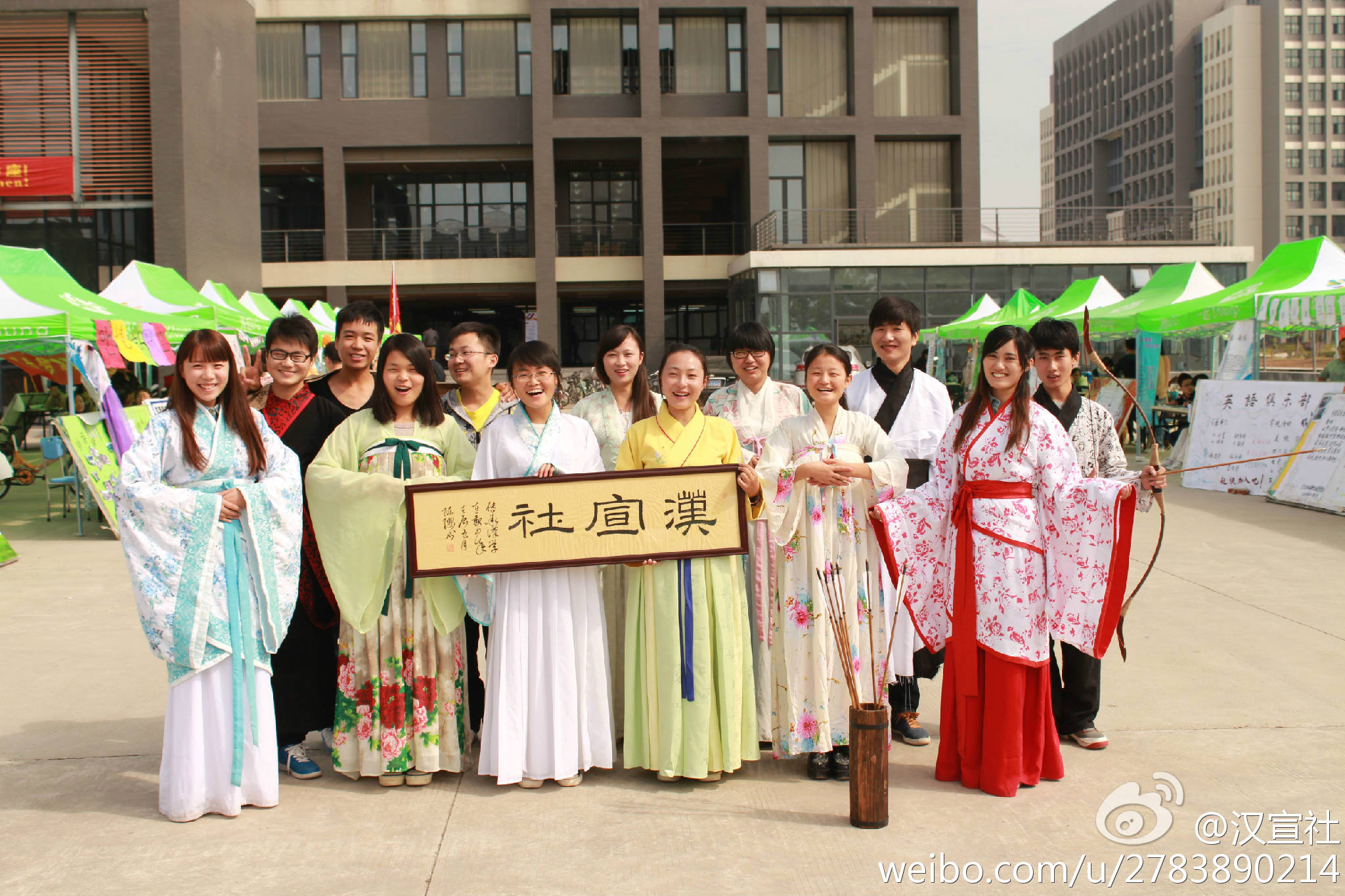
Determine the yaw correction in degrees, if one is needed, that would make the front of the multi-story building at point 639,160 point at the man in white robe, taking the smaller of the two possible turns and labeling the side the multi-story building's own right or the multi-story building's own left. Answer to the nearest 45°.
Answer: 0° — it already faces them

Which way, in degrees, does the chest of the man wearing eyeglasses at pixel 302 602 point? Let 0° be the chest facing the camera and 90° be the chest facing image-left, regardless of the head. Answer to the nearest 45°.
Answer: approximately 0°

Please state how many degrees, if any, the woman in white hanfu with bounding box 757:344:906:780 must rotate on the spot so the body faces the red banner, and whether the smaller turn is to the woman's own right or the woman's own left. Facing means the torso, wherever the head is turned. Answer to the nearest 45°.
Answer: approximately 135° to the woman's own right

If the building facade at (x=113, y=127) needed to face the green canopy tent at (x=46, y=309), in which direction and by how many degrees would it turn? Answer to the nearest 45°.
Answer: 0° — it already faces it

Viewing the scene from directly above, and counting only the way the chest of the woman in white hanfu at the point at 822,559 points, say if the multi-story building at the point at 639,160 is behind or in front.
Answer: behind

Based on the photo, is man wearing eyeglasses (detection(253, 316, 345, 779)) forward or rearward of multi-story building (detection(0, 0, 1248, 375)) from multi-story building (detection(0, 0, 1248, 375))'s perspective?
forward

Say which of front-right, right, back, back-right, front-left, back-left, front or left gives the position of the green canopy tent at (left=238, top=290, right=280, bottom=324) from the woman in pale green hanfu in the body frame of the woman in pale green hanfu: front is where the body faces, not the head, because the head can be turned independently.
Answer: back

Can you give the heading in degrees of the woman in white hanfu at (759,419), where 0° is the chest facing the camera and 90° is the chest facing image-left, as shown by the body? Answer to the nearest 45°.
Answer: approximately 0°

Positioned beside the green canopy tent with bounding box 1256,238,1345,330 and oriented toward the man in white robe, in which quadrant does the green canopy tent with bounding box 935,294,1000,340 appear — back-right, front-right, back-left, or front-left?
back-right
